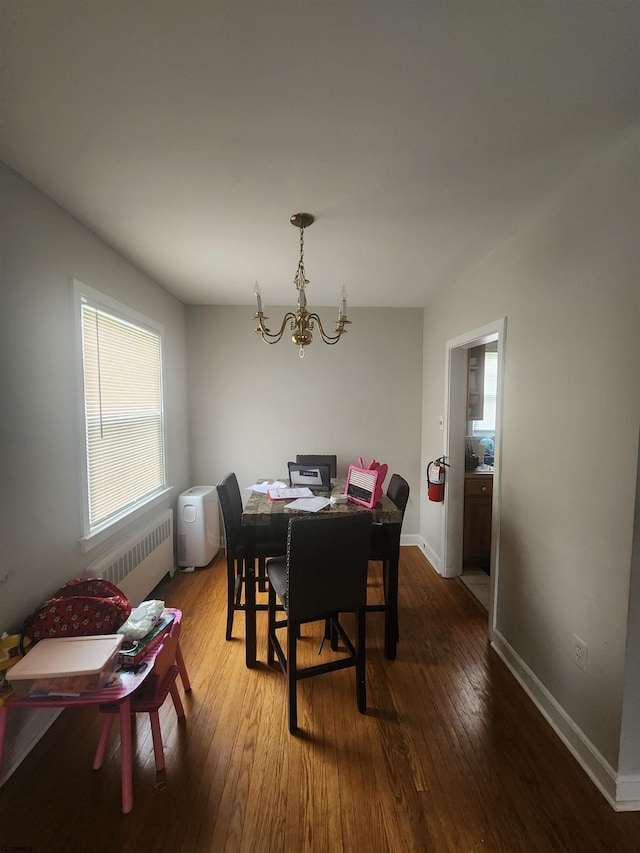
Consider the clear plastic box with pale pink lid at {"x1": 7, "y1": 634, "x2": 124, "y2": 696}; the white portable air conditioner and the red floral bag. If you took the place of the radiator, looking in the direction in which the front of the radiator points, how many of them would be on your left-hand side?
1

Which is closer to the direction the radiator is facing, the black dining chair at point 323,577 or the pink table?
the black dining chair

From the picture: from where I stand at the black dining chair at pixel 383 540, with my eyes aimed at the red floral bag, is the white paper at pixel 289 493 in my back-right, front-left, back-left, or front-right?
front-right

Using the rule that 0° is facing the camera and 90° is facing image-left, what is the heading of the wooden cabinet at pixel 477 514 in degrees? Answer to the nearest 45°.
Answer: approximately 0°

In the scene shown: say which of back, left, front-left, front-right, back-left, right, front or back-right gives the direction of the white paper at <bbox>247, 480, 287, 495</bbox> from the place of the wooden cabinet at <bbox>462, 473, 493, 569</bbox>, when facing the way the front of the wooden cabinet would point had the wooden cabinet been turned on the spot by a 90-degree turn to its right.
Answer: front-left

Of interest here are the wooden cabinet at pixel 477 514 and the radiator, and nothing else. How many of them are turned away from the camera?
0

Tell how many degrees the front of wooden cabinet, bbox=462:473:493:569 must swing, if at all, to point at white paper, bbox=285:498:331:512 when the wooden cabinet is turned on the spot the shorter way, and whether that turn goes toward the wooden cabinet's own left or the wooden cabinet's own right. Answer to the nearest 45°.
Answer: approximately 45° to the wooden cabinet's own right

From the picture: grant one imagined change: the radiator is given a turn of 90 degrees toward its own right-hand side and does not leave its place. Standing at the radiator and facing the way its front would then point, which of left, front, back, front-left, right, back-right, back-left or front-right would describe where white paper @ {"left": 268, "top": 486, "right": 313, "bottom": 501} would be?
left

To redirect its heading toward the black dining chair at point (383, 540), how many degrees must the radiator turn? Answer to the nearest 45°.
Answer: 0° — it already faces it

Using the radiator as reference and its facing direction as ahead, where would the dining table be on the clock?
The dining table is roughly at 12 o'clock from the radiator.

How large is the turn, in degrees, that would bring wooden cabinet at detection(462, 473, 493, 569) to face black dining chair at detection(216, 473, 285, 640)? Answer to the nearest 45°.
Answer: approximately 45° to its right

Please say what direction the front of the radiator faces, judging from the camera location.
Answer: facing the viewer and to the right of the viewer

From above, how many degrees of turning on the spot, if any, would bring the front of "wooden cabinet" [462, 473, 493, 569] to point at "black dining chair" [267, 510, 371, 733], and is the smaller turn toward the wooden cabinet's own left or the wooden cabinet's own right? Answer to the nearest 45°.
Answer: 0° — it already faces it

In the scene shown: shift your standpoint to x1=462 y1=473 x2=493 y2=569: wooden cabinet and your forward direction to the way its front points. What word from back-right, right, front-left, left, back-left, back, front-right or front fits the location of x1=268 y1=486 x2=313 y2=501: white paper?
front-right

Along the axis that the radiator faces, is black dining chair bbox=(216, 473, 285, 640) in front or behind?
in front

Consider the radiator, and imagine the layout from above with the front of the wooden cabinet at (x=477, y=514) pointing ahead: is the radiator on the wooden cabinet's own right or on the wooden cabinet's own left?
on the wooden cabinet's own right
